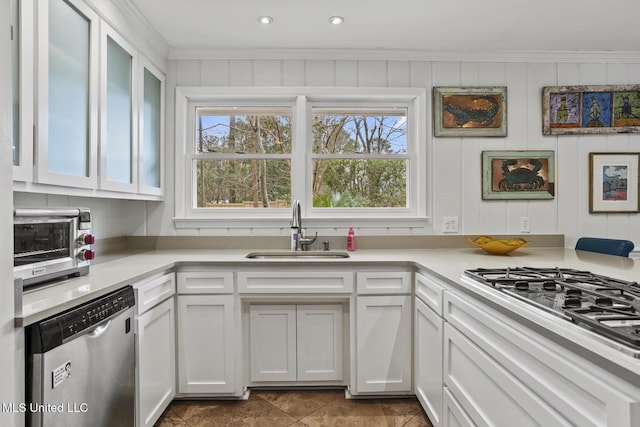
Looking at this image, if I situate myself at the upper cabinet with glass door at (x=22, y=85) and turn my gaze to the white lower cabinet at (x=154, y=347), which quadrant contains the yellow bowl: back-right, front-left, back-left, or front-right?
front-right

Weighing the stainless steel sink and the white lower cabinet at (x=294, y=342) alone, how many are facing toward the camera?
2

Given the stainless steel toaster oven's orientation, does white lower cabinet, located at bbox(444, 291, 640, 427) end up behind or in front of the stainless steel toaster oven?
in front

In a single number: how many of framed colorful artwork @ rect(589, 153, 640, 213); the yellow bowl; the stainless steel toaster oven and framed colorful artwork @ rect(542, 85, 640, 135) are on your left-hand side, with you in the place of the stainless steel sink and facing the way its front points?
3

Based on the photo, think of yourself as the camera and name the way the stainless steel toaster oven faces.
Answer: facing the viewer and to the right of the viewer

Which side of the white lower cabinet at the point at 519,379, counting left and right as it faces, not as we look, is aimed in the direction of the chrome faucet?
right

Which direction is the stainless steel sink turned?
toward the camera

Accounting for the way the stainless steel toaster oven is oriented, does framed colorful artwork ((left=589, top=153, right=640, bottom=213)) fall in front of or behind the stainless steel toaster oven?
in front

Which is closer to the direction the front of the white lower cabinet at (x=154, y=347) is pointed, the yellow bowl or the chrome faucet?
the yellow bowl

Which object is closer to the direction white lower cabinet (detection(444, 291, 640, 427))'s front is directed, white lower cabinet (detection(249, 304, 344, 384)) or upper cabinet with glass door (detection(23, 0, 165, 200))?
the upper cabinet with glass door

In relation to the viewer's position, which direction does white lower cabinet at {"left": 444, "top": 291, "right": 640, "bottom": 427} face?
facing the viewer and to the left of the viewer

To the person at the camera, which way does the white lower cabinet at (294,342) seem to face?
facing the viewer

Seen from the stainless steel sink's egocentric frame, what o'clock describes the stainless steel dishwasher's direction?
The stainless steel dishwasher is roughly at 1 o'clock from the stainless steel sink.

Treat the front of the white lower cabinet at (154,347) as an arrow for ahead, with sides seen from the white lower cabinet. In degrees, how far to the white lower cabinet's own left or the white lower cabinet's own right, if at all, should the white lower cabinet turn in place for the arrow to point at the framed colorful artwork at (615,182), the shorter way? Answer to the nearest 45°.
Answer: approximately 45° to the white lower cabinet's own left

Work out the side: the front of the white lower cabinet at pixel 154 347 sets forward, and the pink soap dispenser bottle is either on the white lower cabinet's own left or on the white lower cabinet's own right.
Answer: on the white lower cabinet's own left
